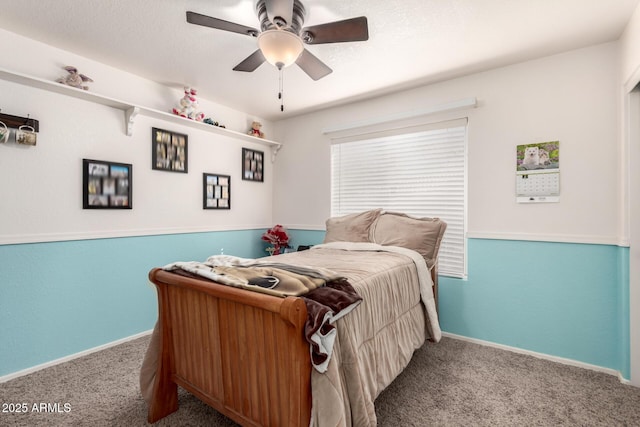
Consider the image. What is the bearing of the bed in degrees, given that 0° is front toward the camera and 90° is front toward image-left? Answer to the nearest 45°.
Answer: approximately 45°

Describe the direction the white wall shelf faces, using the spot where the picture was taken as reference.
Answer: facing the viewer and to the right of the viewer

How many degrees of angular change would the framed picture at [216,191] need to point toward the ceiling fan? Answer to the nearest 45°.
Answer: approximately 45° to its right

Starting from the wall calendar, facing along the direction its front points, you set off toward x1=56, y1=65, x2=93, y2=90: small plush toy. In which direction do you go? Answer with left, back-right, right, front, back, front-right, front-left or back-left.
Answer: front-right

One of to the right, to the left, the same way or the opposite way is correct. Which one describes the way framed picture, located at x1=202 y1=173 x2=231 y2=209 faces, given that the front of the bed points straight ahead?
to the left

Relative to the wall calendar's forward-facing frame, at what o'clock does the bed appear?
The bed is roughly at 1 o'clock from the wall calendar.

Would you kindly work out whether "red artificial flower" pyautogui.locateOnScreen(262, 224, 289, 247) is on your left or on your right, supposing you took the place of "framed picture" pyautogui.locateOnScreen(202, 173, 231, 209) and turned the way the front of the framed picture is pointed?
on your left

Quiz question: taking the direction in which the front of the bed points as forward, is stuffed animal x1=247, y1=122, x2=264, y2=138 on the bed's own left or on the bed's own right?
on the bed's own right

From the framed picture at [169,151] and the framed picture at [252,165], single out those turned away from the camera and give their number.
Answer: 0

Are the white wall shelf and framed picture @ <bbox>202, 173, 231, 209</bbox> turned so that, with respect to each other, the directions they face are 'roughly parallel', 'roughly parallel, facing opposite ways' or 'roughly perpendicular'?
roughly parallel

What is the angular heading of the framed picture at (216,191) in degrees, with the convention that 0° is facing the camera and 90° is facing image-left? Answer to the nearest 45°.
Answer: approximately 315°

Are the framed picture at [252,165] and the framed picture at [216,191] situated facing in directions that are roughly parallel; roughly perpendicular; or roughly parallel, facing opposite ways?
roughly parallel

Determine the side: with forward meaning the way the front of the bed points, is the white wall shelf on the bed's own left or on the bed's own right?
on the bed's own right

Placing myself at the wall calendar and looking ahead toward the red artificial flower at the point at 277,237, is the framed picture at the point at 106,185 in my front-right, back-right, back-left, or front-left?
front-left

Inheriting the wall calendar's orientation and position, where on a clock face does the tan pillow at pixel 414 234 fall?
The tan pillow is roughly at 2 o'clock from the wall calendar.

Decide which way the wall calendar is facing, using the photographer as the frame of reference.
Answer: facing the viewer

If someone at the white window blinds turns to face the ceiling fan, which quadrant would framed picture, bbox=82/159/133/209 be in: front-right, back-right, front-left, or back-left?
front-right

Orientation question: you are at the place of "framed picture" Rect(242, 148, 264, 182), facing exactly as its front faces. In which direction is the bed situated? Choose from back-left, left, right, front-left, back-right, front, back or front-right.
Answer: front-right

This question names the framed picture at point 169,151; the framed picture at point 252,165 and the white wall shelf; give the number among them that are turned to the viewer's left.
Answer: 0

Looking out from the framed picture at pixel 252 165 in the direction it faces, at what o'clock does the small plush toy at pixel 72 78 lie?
The small plush toy is roughly at 3 o'clock from the framed picture.
